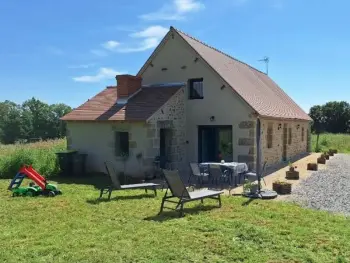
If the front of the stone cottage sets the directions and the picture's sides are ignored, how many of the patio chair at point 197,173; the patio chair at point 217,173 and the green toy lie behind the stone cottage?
0

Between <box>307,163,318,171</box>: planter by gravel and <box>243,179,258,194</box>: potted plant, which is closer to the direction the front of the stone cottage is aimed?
the potted plant

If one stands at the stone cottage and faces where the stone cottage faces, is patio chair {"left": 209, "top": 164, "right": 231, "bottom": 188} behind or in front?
in front

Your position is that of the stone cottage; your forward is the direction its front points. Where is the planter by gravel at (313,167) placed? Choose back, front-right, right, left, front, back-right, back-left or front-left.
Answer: left

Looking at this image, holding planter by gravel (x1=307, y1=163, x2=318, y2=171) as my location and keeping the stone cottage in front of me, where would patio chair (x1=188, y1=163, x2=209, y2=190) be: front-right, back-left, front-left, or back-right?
front-left

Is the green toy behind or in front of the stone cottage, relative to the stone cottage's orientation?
in front

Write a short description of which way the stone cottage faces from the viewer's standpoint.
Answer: facing the viewer

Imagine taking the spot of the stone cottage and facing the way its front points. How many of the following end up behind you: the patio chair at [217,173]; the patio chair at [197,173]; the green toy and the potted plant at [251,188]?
0

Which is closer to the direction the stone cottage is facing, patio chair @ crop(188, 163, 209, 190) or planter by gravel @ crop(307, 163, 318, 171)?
the patio chair

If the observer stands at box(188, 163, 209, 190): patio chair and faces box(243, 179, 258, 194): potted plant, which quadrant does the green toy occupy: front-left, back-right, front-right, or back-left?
back-right

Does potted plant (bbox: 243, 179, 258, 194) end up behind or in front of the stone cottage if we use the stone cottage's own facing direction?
in front
